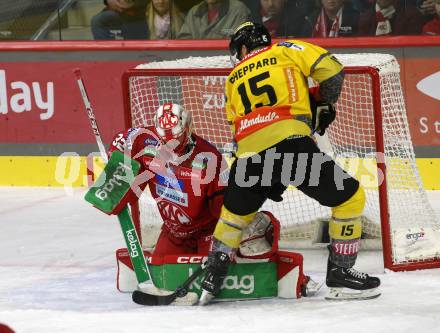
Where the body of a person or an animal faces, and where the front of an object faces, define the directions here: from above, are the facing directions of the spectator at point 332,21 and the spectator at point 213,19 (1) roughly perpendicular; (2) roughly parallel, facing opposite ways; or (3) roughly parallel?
roughly parallel

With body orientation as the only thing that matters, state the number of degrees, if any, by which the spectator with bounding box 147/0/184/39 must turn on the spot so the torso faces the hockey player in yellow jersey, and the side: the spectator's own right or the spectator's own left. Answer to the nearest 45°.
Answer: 0° — they already face them

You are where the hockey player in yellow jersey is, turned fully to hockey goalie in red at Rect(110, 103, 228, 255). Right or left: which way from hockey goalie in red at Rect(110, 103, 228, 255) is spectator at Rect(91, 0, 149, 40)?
right

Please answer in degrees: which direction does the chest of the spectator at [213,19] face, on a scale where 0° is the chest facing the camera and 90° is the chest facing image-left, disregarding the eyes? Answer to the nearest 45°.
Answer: approximately 0°

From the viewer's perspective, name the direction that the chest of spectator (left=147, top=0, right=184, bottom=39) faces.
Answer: toward the camera

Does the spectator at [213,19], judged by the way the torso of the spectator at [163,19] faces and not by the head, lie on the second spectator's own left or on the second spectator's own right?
on the second spectator's own left

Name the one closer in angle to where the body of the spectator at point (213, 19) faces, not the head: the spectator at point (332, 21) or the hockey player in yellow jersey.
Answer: the hockey player in yellow jersey

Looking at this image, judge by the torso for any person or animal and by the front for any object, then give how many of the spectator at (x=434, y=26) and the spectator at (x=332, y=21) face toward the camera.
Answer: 2

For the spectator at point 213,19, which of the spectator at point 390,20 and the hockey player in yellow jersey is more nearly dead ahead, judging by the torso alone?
the hockey player in yellow jersey

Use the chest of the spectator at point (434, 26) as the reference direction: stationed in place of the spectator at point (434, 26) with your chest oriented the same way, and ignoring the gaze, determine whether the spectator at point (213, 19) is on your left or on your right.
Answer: on your right

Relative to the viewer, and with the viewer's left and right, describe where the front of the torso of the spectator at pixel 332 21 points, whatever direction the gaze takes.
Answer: facing the viewer

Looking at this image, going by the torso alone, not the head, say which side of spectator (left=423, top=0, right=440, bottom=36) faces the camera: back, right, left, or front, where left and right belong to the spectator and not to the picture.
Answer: front

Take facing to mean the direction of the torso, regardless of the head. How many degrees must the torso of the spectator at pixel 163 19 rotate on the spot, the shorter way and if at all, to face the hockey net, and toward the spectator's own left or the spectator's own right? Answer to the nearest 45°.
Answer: approximately 45° to the spectator's own left

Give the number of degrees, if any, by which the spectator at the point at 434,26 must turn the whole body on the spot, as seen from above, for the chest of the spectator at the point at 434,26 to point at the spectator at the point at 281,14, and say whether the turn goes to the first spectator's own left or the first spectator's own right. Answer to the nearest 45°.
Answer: approximately 90° to the first spectator's own right

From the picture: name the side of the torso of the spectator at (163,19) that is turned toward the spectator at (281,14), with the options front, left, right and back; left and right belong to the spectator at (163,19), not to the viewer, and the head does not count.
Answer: left
